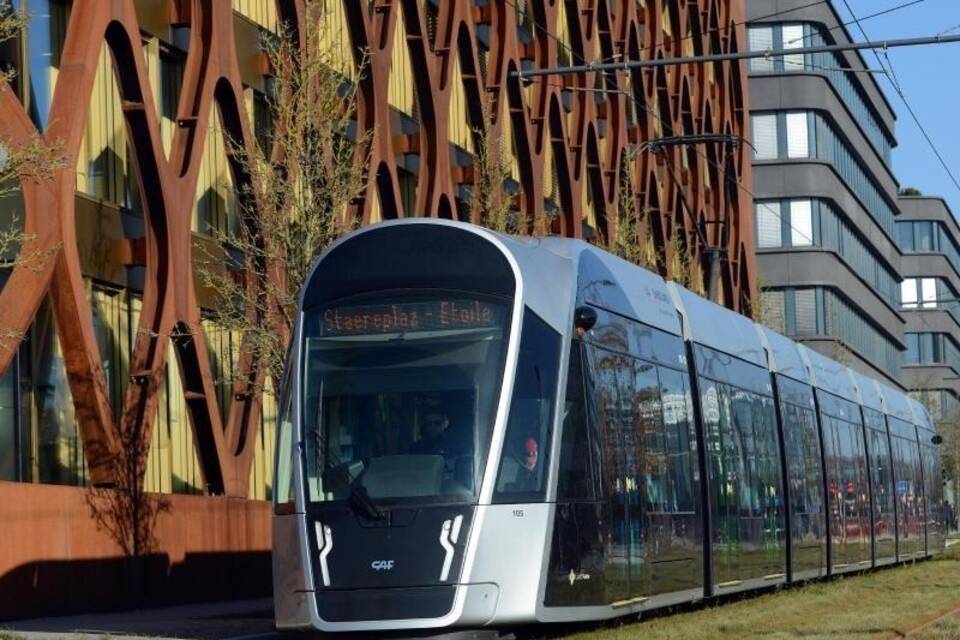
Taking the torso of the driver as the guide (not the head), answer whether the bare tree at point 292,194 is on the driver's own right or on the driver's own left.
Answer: on the driver's own right

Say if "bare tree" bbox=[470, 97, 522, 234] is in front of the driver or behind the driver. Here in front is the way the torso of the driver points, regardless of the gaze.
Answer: behind

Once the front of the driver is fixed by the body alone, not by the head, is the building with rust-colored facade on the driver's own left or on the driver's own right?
on the driver's own right

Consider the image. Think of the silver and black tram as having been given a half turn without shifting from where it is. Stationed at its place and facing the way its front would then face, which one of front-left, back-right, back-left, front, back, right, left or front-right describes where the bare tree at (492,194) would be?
front-left

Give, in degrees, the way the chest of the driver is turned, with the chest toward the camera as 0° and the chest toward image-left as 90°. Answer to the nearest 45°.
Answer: approximately 45°

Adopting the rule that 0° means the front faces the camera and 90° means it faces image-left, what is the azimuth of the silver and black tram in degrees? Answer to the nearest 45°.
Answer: approximately 45°

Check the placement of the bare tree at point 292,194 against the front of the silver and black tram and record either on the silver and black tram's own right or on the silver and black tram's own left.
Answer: on the silver and black tram's own right

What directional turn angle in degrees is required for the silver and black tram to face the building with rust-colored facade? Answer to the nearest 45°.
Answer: approximately 90° to its right
